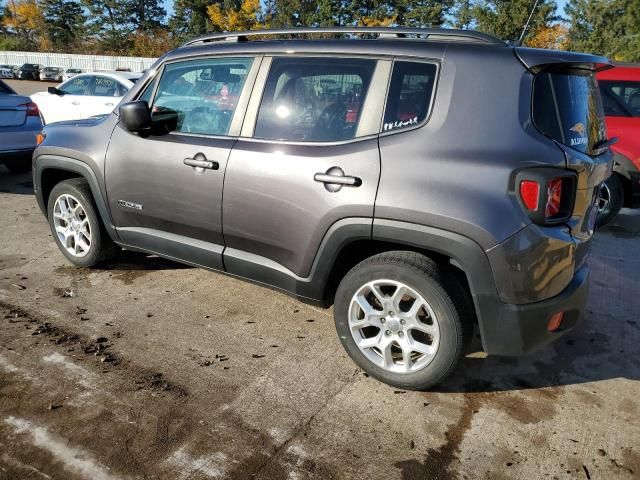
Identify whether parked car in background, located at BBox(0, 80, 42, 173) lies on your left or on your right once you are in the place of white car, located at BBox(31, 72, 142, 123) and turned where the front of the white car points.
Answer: on your left

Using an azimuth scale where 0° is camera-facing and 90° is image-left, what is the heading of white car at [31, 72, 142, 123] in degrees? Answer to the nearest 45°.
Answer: approximately 90°

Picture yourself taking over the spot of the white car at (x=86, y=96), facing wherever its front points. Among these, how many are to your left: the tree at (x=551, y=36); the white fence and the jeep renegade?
1

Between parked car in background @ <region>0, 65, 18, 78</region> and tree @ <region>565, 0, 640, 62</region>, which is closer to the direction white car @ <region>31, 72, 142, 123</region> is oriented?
the parked car in background

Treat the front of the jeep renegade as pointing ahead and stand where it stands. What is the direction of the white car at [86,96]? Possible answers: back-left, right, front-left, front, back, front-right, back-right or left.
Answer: front

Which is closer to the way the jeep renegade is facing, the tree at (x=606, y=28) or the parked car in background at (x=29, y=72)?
the parked car in background

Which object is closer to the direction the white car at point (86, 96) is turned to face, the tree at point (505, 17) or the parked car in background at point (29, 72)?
the parked car in background

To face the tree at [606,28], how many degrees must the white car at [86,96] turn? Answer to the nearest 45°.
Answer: approximately 135° to its right

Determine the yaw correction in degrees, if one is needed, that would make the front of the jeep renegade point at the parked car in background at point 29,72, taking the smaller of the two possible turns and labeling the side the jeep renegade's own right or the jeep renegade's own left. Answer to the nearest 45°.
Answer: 0° — it already faces it

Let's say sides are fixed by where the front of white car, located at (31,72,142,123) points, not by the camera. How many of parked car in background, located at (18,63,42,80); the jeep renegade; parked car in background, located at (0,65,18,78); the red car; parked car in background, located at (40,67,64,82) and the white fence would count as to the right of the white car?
4

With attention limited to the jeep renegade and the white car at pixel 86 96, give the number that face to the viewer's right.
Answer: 0

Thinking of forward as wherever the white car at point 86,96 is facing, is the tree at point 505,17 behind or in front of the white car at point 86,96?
behind

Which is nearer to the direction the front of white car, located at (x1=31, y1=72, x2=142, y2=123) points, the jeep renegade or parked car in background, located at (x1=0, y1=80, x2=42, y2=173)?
the parked car in background

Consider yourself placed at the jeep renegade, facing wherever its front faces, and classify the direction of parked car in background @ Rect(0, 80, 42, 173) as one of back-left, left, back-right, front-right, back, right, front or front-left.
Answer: front

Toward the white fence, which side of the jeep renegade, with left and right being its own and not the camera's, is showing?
front

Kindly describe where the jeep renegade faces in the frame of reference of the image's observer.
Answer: facing away from the viewer and to the left of the viewer

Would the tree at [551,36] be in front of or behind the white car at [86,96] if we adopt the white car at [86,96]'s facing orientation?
behind
